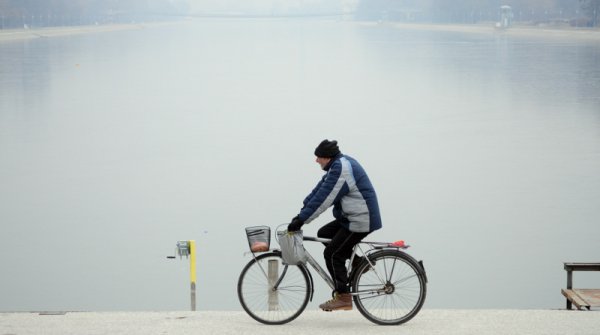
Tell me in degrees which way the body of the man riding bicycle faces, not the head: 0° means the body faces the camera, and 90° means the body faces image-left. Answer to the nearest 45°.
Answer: approximately 90°

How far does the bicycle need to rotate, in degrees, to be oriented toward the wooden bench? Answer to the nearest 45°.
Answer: approximately 135° to its right

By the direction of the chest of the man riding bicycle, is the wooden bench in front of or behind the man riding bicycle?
behind

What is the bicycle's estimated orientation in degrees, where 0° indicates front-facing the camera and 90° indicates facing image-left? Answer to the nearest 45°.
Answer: approximately 90°
